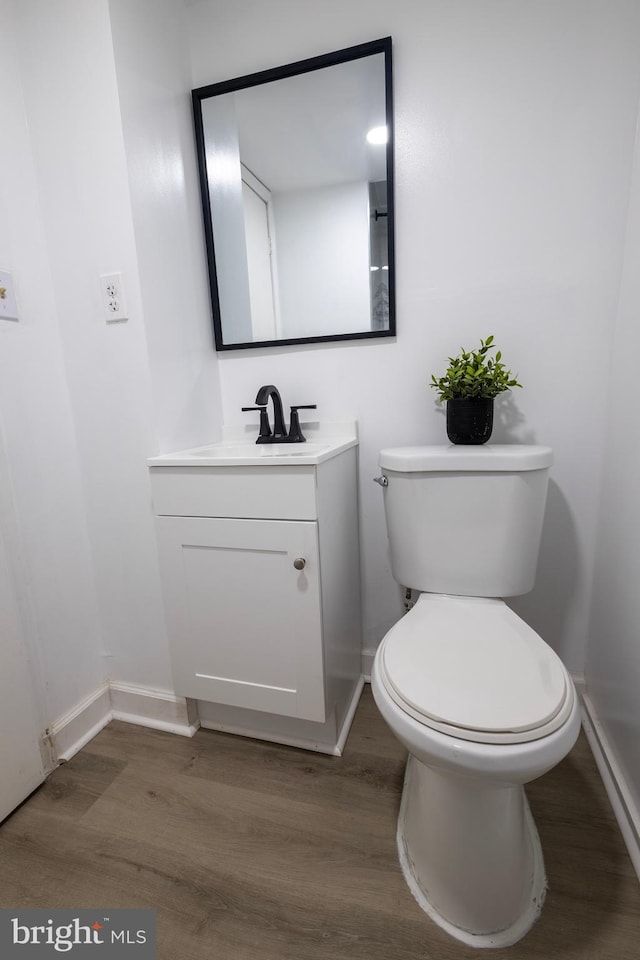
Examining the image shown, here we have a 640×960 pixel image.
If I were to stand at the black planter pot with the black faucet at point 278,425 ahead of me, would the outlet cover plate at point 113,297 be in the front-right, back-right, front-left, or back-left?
front-left

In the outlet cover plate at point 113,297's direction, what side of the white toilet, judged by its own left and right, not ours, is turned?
right

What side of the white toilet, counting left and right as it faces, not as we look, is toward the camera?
front

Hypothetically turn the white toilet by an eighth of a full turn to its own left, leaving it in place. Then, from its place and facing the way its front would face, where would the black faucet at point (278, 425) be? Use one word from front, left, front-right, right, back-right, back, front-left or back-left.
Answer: back
